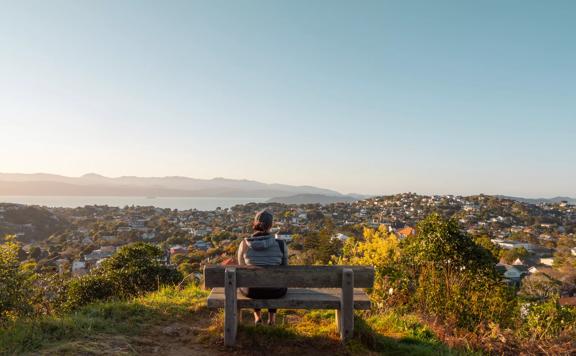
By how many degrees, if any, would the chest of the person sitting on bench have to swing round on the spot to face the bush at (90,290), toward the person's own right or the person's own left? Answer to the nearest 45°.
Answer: approximately 45° to the person's own left

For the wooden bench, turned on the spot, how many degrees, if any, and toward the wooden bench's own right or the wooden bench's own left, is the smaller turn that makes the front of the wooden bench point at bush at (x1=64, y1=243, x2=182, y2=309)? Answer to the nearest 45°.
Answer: approximately 45° to the wooden bench's own left

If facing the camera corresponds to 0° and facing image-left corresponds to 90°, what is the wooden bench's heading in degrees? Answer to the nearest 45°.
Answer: approximately 180°

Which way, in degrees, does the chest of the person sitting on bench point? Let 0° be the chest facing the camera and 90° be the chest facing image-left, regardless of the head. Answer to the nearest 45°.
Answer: approximately 180°

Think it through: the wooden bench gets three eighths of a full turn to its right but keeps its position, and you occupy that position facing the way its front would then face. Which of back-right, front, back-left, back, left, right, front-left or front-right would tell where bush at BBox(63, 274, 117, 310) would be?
back

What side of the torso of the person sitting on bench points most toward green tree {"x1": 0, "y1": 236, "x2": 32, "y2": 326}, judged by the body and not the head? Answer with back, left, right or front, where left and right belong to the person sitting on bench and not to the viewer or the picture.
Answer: left

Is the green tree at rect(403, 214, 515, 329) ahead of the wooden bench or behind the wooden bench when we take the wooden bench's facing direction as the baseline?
ahead

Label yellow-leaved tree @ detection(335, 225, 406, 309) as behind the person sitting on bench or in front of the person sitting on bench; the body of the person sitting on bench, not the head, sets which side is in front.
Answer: in front

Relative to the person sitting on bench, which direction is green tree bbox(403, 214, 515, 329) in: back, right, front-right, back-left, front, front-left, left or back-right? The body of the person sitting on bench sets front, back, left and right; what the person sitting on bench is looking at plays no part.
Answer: front-right
